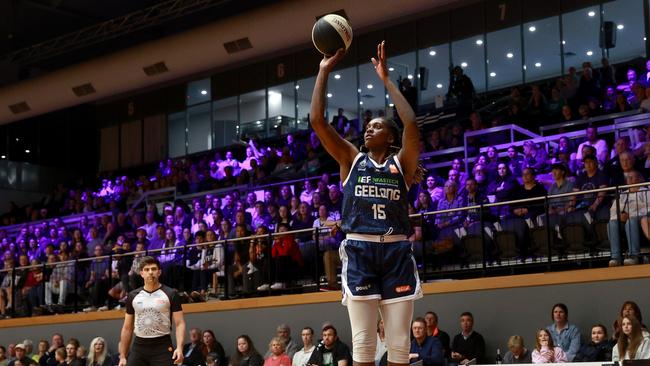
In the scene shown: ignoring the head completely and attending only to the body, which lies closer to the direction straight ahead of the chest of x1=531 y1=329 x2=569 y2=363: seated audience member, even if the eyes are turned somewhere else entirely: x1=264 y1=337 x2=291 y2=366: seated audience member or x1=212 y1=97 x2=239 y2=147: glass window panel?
the seated audience member

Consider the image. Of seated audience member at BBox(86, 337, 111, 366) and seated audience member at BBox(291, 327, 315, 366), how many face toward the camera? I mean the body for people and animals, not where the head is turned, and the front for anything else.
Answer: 2

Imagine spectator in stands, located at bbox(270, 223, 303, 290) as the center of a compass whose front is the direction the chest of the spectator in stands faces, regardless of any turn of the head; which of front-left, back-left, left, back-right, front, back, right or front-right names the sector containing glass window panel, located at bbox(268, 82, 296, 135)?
back-right

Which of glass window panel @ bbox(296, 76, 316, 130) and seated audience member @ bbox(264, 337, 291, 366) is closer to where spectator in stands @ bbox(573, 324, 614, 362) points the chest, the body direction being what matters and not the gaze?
the seated audience member

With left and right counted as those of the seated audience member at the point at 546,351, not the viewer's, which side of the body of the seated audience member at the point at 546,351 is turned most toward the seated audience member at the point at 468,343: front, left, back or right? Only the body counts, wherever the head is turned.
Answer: right

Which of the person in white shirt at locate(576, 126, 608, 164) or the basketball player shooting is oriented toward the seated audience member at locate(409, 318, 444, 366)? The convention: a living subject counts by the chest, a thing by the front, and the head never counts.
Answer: the person in white shirt

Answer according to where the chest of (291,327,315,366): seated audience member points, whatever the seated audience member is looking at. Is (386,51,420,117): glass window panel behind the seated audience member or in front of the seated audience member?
behind

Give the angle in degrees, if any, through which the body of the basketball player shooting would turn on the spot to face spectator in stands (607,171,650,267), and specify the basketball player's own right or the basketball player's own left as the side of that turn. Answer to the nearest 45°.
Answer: approximately 135° to the basketball player's own left

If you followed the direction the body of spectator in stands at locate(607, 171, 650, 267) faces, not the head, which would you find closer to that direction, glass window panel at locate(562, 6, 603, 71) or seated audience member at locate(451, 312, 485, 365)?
the seated audience member

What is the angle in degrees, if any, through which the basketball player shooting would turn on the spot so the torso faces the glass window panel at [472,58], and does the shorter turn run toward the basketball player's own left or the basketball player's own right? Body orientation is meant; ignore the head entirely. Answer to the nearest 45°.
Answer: approximately 180°

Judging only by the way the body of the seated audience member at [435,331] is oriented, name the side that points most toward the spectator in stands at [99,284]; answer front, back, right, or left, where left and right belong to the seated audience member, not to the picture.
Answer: right

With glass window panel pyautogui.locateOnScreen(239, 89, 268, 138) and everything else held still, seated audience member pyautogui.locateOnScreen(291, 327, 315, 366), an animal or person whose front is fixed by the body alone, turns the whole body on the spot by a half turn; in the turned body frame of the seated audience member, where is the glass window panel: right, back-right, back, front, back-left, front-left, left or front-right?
front

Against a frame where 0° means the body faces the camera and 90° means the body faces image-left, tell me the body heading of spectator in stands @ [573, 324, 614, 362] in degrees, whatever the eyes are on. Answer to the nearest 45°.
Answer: approximately 45°
